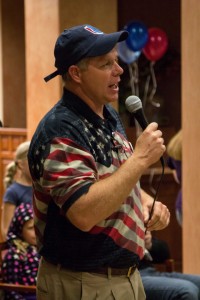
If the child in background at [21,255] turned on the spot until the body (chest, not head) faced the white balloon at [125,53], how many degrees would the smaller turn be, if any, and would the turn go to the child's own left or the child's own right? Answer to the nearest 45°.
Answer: approximately 90° to the child's own left

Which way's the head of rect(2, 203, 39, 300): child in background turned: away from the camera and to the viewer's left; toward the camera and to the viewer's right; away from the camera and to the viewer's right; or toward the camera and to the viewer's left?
toward the camera and to the viewer's right

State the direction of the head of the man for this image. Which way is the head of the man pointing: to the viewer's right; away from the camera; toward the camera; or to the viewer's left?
to the viewer's right

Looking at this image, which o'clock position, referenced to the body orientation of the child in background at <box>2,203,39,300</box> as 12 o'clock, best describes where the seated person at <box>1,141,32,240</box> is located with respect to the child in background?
The seated person is roughly at 9 o'clock from the child in background.

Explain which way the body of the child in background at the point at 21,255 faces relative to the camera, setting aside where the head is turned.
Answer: to the viewer's right
